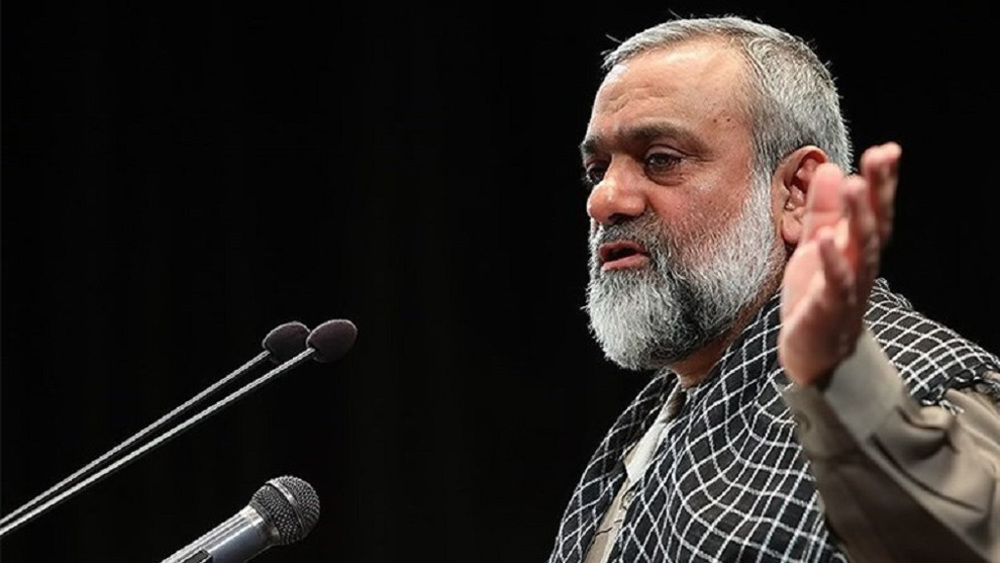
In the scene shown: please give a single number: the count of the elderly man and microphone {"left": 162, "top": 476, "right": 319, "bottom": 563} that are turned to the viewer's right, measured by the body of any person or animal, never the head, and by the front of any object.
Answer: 1

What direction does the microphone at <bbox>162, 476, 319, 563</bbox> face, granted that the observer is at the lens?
facing to the right of the viewer

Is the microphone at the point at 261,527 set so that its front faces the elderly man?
yes

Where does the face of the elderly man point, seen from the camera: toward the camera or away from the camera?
toward the camera

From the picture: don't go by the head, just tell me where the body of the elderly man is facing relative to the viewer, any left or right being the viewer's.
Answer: facing the viewer and to the left of the viewer

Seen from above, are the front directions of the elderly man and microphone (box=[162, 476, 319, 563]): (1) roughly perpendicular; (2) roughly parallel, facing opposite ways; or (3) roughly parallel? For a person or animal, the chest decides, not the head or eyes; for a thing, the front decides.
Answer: roughly parallel, facing opposite ways

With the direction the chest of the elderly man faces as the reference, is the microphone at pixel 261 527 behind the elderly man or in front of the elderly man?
in front
